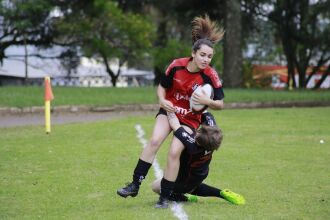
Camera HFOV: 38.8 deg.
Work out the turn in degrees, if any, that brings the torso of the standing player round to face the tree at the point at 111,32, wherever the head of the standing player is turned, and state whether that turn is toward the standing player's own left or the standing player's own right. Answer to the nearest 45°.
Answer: approximately 180°

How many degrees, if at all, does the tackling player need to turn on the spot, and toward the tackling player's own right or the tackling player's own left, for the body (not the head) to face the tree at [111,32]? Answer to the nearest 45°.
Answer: approximately 45° to the tackling player's own right

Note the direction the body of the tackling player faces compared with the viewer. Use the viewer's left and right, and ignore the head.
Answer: facing away from the viewer and to the left of the viewer

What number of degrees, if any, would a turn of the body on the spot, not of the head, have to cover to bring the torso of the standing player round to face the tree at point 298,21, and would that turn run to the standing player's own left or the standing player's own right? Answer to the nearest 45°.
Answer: approximately 180°

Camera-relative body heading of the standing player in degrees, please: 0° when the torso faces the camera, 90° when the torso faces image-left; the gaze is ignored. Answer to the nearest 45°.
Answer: approximately 0°
